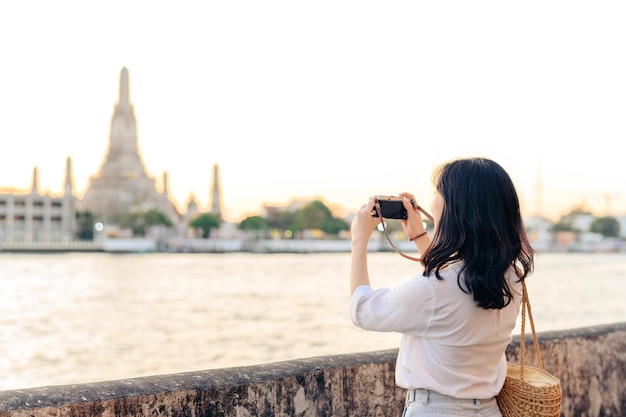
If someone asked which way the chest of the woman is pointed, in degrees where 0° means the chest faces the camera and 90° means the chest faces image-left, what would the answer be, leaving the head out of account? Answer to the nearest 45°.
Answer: approximately 135°

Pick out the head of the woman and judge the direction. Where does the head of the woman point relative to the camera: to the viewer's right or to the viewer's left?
to the viewer's left

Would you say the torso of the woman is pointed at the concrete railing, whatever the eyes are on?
yes
